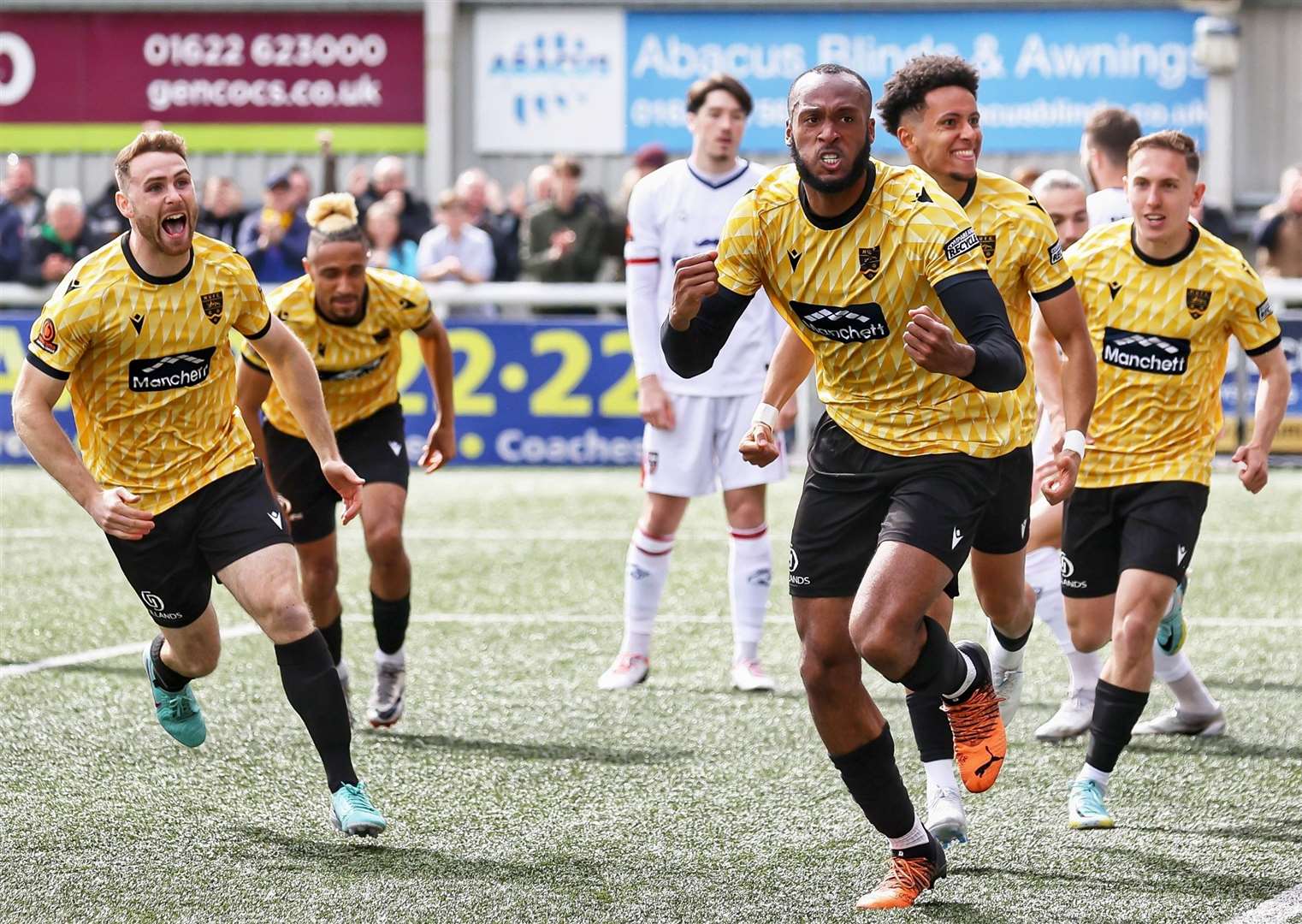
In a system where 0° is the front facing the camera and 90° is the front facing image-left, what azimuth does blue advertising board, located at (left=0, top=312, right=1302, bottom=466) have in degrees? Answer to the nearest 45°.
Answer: approximately 0°

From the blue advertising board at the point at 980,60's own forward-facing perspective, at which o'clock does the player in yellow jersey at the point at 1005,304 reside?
The player in yellow jersey is roughly at 12 o'clock from the blue advertising board.

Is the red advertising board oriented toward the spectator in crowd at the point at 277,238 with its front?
yes

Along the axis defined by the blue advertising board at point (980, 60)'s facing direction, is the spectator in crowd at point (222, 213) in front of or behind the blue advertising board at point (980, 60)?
in front

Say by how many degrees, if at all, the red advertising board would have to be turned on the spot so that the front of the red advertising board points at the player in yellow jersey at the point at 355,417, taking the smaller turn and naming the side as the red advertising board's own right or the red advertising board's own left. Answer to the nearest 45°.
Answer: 0° — it already faces them

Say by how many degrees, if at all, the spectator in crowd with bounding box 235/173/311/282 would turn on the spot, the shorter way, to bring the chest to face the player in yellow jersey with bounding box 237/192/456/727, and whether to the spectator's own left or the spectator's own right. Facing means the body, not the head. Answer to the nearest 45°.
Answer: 0° — they already face them

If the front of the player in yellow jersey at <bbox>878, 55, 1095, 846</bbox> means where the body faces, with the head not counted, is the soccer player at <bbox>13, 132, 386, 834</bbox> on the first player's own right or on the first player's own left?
on the first player's own right

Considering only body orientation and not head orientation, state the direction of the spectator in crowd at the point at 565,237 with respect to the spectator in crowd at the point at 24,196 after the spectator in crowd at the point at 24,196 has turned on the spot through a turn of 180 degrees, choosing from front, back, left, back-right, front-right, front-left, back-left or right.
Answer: back-right

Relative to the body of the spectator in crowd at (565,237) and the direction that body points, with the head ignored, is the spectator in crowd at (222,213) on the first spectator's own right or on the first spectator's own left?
on the first spectator's own right

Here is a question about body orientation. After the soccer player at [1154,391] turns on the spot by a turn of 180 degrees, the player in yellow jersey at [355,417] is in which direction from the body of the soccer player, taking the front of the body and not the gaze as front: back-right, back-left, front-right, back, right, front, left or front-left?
left

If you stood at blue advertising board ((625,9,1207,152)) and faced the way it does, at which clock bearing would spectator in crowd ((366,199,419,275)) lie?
The spectator in crowd is roughly at 1 o'clock from the blue advertising board.

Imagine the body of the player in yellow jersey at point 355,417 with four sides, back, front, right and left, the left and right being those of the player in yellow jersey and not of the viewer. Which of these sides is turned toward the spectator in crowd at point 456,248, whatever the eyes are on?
back
